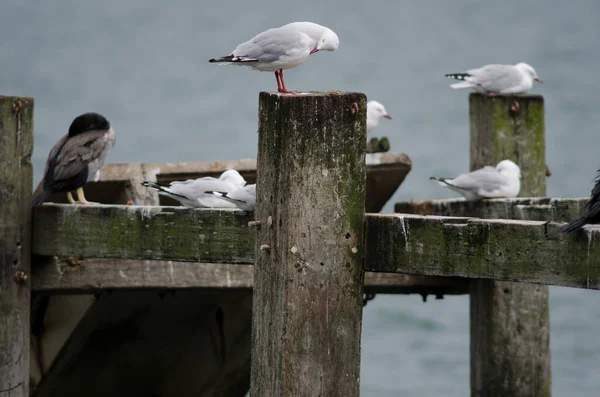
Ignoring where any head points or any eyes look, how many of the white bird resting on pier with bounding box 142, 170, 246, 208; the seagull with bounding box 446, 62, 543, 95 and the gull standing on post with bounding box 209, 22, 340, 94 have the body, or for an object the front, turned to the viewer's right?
3

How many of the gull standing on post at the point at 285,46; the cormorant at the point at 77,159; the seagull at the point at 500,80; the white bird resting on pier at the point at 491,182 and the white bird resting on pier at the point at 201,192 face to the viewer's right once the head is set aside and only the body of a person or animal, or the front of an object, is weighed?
5

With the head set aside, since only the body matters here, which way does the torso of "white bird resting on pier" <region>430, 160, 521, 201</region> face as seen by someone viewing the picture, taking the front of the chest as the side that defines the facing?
to the viewer's right

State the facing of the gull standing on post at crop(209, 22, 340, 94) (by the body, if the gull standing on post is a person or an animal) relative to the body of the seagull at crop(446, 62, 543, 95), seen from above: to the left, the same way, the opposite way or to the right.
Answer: the same way

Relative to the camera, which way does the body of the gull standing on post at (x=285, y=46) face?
to the viewer's right

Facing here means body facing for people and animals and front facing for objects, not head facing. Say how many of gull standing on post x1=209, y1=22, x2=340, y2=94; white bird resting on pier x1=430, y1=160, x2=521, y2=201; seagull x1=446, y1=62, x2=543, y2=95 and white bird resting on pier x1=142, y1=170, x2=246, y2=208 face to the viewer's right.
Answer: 4

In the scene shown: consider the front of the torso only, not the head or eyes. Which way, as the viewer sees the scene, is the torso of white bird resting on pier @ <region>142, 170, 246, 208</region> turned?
to the viewer's right

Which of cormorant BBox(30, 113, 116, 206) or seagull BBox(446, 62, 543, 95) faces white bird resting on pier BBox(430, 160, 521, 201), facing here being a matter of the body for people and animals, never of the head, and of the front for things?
the cormorant

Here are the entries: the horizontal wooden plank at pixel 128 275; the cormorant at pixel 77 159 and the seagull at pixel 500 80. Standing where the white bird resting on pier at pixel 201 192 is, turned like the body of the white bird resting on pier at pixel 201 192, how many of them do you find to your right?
0

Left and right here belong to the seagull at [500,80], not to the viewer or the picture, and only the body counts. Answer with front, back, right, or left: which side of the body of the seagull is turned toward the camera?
right
